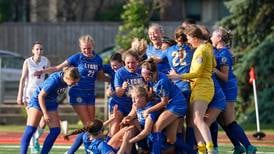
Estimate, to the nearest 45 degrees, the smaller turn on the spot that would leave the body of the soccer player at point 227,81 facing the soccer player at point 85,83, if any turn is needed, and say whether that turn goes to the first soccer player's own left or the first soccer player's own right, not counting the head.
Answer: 0° — they already face them

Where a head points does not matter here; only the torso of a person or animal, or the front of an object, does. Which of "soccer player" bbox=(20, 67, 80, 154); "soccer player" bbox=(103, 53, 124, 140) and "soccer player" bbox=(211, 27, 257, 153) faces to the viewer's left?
"soccer player" bbox=(211, 27, 257, 153)

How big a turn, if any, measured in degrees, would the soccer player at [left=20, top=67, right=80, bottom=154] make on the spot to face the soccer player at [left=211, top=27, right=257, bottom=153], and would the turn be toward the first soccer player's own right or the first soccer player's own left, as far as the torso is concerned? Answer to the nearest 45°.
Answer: approximately 45° to the first soccer player's own left

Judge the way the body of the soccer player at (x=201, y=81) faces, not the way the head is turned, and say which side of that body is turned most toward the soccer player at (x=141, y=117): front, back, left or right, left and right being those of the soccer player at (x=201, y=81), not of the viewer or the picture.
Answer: front

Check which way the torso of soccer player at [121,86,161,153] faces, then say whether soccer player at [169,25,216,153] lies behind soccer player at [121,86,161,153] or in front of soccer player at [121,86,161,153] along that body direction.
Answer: behind

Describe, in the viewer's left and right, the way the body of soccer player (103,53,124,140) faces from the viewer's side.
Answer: facing the viewer and to the right of the viewer

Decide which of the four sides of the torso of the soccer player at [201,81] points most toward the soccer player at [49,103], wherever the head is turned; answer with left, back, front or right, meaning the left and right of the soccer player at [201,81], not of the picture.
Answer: front

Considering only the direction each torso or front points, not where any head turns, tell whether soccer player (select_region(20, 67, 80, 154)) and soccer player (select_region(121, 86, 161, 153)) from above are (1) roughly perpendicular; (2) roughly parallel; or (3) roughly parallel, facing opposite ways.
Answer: roughly perpendicular

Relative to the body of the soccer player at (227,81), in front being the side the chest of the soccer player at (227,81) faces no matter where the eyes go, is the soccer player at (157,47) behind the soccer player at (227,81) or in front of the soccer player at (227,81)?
in front

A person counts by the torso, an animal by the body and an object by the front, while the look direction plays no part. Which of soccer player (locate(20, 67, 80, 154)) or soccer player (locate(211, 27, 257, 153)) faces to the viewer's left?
soccer player (locate(211, 27, 257, 153))

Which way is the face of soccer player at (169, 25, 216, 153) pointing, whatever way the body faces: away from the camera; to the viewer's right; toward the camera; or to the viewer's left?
to the viewer's left

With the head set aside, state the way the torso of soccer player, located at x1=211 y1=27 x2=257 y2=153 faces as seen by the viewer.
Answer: to the viewer's left

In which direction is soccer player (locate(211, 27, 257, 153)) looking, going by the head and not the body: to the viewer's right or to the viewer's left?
to the viewer's left
